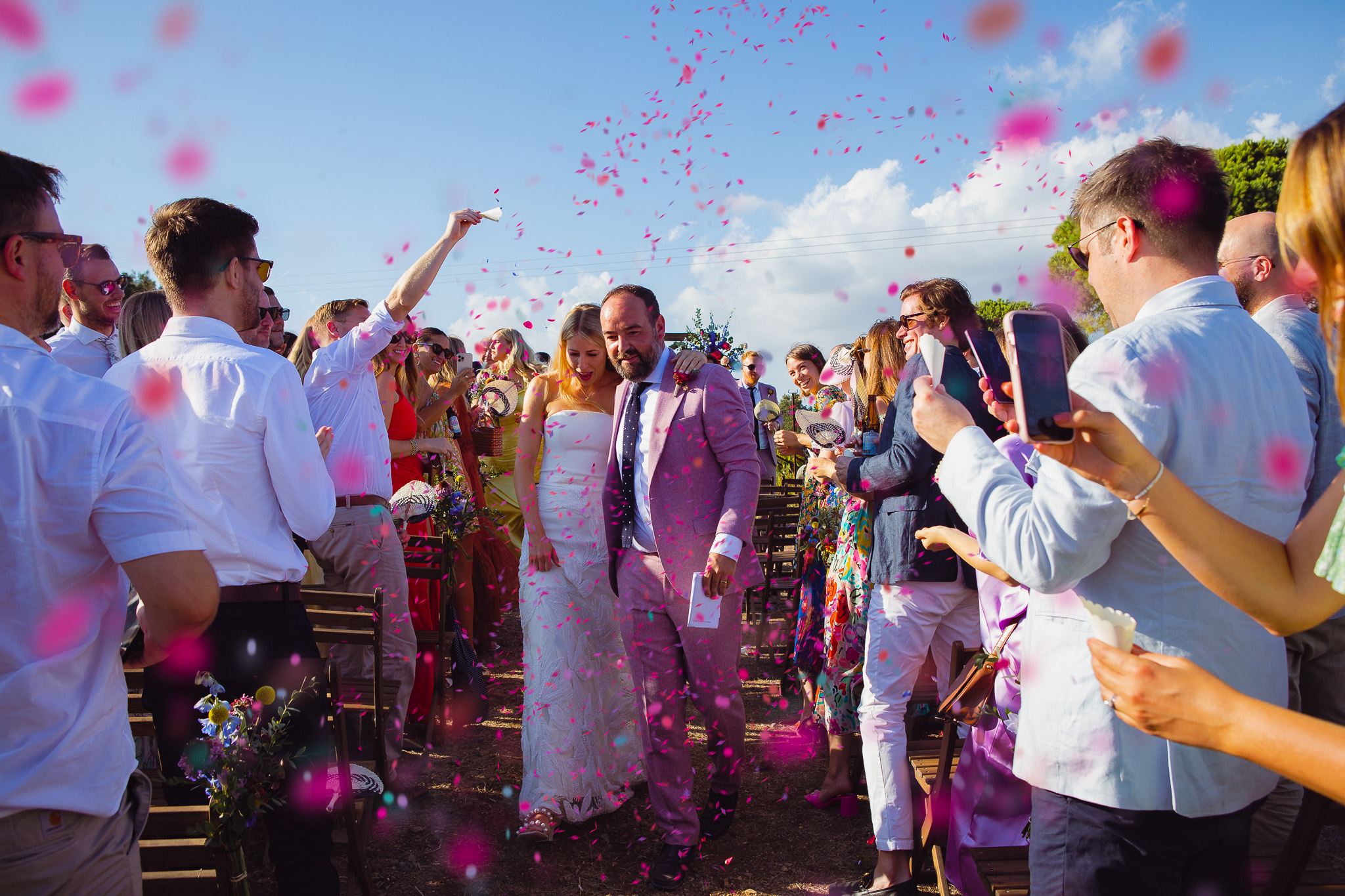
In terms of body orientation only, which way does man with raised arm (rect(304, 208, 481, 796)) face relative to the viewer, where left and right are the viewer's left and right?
facing away from the viewer and to the right of the viewer

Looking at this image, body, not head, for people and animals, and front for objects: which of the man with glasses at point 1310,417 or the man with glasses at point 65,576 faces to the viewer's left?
the man with glasses at point 1310,417

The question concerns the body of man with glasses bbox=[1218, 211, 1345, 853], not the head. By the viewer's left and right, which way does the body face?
facing to the left of the viewer

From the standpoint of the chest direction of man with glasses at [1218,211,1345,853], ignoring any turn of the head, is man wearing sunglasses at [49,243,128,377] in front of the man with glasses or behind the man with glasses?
in front

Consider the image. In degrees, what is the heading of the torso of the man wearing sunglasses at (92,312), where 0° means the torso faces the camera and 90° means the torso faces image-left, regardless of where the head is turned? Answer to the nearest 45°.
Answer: approximately 315°

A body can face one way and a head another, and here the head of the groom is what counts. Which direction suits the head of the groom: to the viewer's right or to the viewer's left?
to the viewer's left

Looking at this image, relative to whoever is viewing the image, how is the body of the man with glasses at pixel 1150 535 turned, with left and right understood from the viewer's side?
facing away from the viewer and to the left of the viewer

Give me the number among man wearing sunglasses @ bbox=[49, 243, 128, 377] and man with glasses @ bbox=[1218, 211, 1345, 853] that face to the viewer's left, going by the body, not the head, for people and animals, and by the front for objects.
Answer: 1

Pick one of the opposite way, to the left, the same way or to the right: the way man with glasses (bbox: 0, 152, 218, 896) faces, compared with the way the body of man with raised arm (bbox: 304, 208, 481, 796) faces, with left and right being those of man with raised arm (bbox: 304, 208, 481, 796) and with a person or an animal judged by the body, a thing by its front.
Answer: the same way

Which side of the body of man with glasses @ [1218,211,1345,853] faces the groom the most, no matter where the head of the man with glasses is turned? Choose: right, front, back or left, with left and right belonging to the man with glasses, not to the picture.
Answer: front

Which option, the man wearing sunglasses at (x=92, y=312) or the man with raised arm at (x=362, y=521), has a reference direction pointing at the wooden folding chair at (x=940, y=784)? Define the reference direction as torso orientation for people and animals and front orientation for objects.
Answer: the man wearing sunglasses

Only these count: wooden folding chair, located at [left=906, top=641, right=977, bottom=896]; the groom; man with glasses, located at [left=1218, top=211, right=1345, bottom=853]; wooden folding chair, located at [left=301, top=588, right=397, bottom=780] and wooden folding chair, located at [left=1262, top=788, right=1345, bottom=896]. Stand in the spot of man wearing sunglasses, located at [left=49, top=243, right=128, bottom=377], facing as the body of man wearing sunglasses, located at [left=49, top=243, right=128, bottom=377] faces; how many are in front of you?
5

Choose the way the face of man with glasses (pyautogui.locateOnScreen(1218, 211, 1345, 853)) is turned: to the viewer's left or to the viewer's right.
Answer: to the viewer's left
